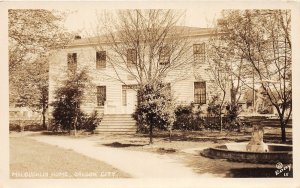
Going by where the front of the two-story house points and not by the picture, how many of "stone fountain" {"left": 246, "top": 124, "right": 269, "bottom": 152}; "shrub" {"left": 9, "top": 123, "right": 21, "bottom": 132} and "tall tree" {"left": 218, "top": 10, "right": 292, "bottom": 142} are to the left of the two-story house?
2

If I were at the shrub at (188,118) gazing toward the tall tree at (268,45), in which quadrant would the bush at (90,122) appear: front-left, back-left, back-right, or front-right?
back-right

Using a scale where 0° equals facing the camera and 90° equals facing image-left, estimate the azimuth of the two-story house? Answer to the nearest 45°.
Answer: approximately 0°

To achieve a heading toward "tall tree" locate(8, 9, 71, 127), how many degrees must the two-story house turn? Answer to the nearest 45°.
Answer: approximately 90° to its right

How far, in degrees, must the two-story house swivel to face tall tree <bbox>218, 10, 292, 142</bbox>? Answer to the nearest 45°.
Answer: approximately 90° to its left

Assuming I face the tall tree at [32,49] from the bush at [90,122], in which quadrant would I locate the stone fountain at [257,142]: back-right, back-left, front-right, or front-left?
back-left

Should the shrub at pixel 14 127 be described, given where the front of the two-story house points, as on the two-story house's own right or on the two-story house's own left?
on the two-story house's own right
